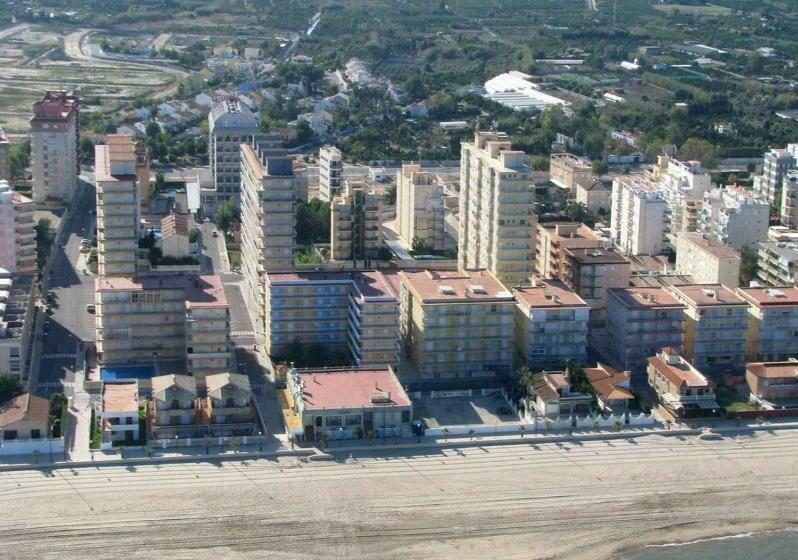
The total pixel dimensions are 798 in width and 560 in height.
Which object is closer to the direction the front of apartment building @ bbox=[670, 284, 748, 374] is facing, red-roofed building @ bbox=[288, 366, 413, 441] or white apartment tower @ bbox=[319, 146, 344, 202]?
the red-roofed building

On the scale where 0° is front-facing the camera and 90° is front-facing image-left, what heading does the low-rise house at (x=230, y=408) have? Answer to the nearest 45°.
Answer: approximately 0°

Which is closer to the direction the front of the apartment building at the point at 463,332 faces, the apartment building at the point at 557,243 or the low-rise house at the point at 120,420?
the low-rise house

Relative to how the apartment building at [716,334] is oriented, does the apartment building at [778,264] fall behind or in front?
behind

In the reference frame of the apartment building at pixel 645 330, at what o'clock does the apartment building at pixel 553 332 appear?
the apartment building at pixel 553 332 is roughly at 2 o'clock from the apartment building at pixel 645 330.

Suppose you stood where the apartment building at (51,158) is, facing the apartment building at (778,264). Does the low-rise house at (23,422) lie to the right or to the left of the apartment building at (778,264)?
right

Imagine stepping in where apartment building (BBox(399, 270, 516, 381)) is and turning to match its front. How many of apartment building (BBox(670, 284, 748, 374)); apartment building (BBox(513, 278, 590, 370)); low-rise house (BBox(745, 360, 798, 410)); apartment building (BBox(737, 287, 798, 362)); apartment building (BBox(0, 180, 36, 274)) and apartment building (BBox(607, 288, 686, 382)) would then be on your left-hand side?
5

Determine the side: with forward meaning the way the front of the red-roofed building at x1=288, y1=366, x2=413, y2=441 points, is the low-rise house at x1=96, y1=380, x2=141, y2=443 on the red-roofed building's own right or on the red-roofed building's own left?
on the red-roofed building's own right

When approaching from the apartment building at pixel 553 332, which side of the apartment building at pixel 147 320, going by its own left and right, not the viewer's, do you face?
left

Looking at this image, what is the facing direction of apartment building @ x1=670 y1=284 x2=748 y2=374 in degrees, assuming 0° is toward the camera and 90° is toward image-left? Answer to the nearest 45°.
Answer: approximately 0°

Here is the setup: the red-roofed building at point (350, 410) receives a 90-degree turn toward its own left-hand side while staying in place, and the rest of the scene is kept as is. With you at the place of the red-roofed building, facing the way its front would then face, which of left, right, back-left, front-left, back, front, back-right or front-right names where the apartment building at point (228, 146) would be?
left

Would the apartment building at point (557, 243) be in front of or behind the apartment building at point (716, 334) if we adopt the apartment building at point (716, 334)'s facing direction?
behind

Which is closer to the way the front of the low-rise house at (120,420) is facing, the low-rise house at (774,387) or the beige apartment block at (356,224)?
the low-rise house
